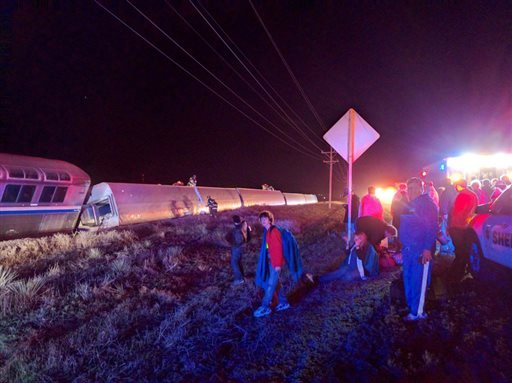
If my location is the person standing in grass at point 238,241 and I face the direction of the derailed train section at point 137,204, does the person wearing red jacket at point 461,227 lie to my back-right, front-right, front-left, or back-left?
back-right

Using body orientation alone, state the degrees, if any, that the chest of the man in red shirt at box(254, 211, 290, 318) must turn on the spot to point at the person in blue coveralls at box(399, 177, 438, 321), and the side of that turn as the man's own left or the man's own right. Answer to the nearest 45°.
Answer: approximately 135° to the man's own left

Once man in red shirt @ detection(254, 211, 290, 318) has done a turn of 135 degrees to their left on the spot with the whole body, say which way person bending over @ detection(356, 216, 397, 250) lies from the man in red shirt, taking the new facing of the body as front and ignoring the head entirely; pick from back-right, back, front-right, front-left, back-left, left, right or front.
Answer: front-left

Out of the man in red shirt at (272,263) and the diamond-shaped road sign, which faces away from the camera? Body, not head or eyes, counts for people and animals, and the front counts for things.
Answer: the diamond-shaped road sign

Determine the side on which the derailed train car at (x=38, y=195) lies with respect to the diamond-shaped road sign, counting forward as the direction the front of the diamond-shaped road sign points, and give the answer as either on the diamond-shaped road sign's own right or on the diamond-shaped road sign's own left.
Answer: on the diamond-shaped road sign's own left

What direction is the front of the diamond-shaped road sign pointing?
away from the camera

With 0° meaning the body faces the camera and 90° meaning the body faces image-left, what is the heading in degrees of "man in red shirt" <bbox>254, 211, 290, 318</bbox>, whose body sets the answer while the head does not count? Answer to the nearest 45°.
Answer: approximately 45°

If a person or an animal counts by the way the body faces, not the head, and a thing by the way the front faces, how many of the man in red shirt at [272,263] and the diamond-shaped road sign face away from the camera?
1

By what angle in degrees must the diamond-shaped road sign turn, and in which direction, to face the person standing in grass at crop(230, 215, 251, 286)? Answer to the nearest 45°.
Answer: approximately 135° to its left

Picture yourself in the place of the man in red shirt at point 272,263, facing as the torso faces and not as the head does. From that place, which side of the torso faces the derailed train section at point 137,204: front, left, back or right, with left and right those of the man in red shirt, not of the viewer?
right
